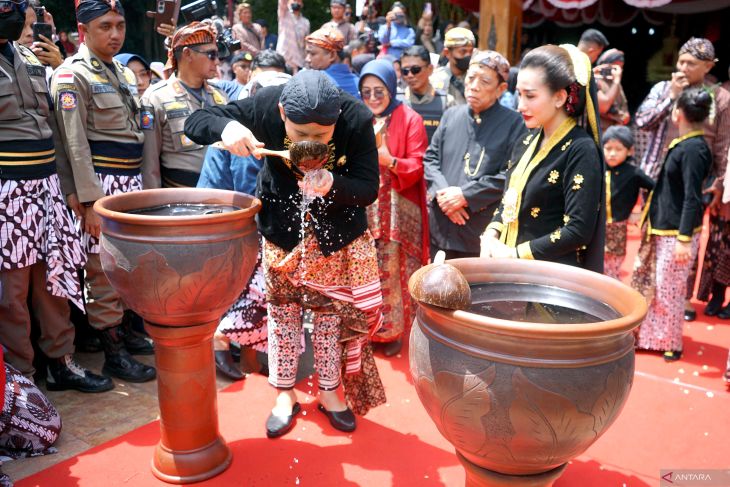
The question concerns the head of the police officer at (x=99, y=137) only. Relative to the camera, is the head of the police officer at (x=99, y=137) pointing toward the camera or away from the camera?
toward the camera

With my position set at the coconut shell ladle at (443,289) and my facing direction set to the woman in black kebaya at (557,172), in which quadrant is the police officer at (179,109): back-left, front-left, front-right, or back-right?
front-left

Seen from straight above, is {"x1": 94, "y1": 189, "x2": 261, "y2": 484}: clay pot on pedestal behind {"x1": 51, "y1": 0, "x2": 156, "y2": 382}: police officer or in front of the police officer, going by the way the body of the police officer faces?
in front

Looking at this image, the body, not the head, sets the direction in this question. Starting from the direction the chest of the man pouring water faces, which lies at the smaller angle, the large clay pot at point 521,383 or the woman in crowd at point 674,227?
the large clay pot

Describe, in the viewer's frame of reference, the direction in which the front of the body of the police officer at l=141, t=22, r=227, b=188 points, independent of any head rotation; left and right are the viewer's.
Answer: facing the viewer and to the right of the viewer

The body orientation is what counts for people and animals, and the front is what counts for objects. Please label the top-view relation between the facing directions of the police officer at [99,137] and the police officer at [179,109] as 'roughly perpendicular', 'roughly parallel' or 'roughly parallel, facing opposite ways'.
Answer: roughly parallel

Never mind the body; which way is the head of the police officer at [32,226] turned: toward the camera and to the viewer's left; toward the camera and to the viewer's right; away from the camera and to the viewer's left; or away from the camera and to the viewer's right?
toward the camera and to the viewer's right

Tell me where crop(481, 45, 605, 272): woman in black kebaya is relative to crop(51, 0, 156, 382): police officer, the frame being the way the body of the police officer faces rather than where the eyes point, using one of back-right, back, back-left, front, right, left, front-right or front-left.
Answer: front

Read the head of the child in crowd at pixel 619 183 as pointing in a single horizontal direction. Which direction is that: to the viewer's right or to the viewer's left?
to the viewer's left

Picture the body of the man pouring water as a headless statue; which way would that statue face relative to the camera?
toward the camera

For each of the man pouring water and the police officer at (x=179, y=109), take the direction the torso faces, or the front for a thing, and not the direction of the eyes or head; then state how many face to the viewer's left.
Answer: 0
